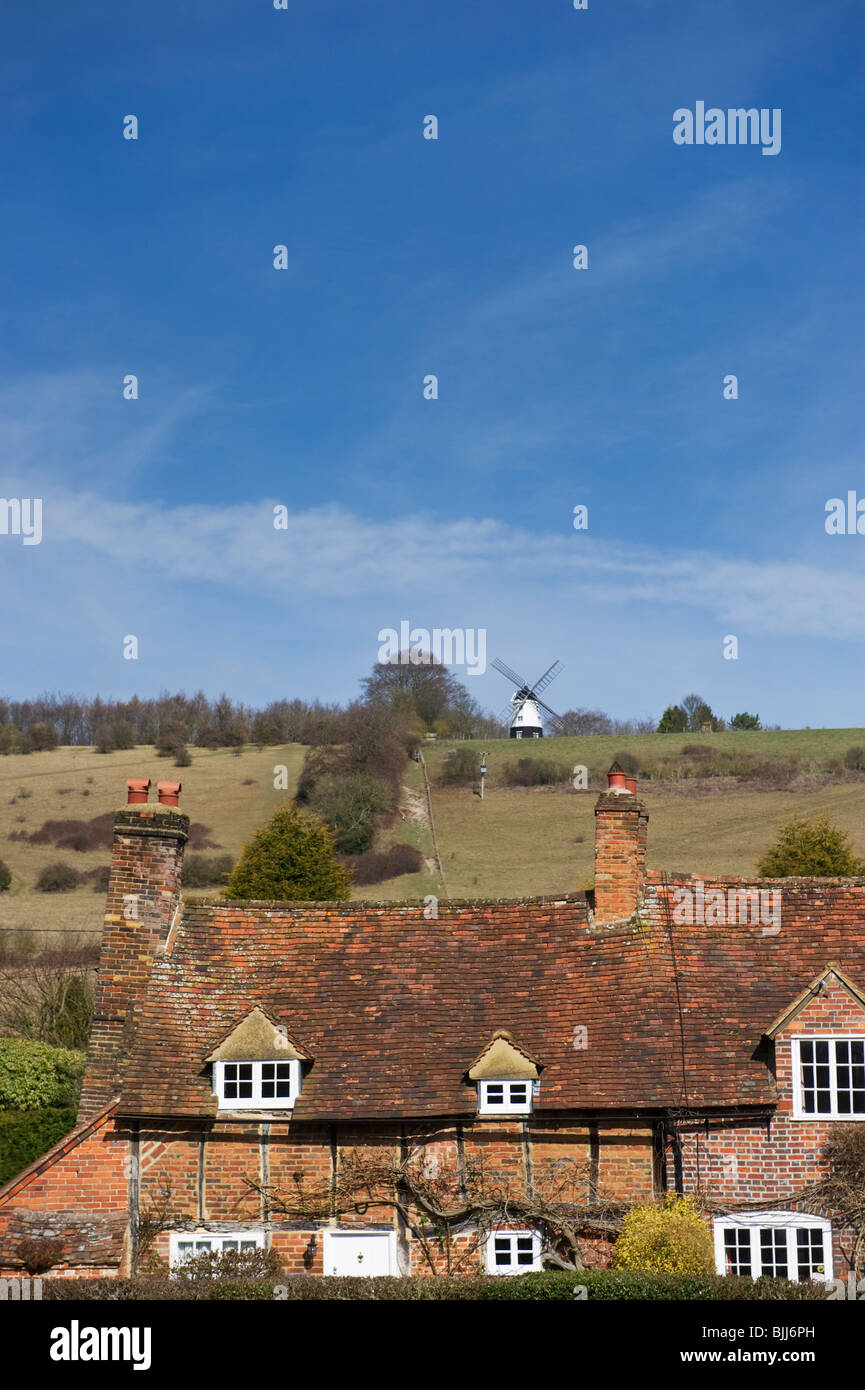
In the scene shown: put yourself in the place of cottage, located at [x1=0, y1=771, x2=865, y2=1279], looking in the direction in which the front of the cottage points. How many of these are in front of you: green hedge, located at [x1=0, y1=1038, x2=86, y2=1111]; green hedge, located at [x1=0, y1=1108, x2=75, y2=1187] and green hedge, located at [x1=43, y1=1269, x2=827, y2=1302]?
1

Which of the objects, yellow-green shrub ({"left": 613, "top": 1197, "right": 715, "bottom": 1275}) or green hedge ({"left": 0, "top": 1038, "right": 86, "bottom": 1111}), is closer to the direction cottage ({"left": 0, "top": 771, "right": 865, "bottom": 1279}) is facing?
the yellow-green shrub

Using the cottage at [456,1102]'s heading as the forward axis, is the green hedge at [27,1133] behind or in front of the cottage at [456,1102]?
behind

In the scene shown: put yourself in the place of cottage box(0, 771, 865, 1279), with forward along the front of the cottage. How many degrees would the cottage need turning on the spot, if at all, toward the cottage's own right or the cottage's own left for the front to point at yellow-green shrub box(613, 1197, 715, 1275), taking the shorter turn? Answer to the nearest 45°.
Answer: approximately 45° to the cottage's own left

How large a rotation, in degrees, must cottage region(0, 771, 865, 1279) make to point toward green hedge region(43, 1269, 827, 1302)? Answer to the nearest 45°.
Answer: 0° — it already faces it

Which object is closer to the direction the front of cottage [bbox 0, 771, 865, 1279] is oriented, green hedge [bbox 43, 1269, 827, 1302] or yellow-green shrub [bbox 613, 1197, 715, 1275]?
the green hedge

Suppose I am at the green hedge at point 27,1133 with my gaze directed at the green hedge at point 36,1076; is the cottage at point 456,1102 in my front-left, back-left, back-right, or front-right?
back-right

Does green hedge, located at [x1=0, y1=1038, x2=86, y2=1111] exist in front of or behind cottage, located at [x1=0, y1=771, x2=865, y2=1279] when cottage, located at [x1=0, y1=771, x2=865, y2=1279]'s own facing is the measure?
behind

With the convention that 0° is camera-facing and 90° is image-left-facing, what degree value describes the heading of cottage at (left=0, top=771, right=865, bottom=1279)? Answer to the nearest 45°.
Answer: approximately 0°
